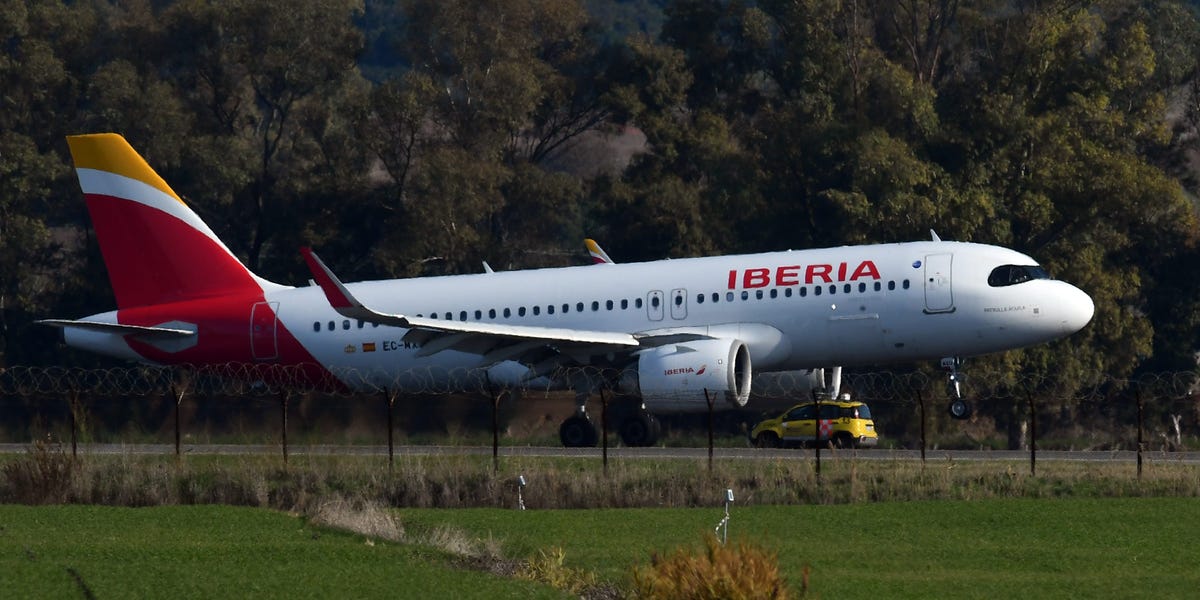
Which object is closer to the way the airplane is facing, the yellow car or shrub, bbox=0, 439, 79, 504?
the yellow car

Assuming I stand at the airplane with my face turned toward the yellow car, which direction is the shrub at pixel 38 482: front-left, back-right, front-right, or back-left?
back-right

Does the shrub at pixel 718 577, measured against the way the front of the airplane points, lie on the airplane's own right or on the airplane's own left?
on the airplane's own right

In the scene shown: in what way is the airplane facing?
to the viewer's right

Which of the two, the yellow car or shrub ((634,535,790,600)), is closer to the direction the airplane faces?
the yellow car

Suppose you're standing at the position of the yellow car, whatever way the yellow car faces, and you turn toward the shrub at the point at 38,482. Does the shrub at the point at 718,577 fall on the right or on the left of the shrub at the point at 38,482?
left

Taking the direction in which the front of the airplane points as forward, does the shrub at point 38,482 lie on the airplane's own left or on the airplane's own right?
on the airplane's own right

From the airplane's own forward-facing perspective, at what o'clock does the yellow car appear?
The yellow car is roughly at 2 o'clock from the airplane.
